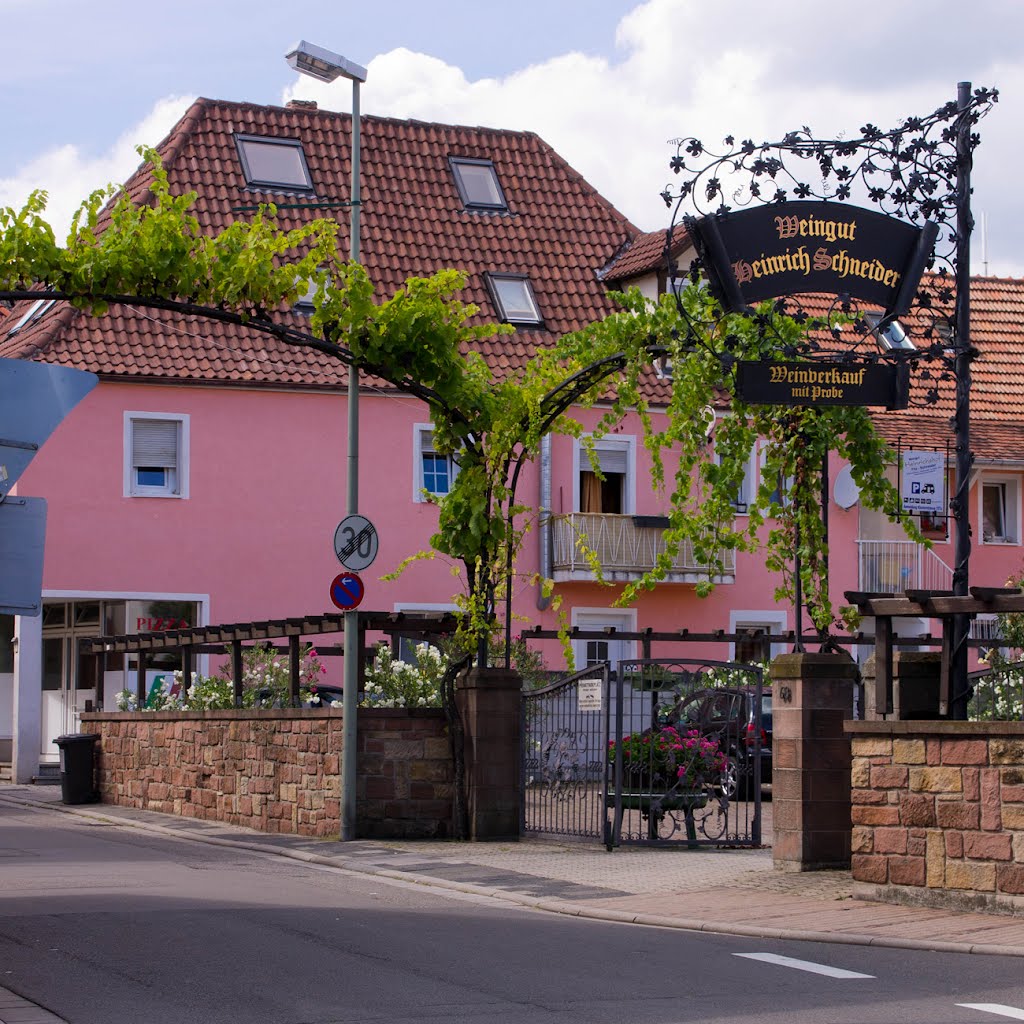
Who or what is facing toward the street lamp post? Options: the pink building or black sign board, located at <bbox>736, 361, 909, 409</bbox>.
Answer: the pink building

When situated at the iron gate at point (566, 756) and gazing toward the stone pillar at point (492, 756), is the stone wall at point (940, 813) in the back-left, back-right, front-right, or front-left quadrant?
back-left

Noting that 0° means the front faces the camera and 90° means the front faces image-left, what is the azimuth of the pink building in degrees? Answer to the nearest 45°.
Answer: approximately 0°

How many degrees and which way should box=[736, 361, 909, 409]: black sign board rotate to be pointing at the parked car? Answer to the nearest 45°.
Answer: approximately 180°

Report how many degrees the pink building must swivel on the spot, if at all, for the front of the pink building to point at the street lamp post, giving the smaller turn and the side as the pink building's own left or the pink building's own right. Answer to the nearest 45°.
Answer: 0° — it already faces it

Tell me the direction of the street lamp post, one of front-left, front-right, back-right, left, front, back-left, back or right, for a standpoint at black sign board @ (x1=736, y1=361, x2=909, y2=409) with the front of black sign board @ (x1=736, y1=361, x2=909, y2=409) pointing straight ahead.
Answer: back-right

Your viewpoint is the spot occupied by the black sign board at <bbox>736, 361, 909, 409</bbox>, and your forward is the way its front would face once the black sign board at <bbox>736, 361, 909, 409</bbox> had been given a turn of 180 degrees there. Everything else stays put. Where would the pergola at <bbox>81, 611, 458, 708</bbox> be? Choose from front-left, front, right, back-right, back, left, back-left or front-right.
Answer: front-left

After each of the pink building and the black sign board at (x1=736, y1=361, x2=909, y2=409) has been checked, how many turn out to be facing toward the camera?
2
